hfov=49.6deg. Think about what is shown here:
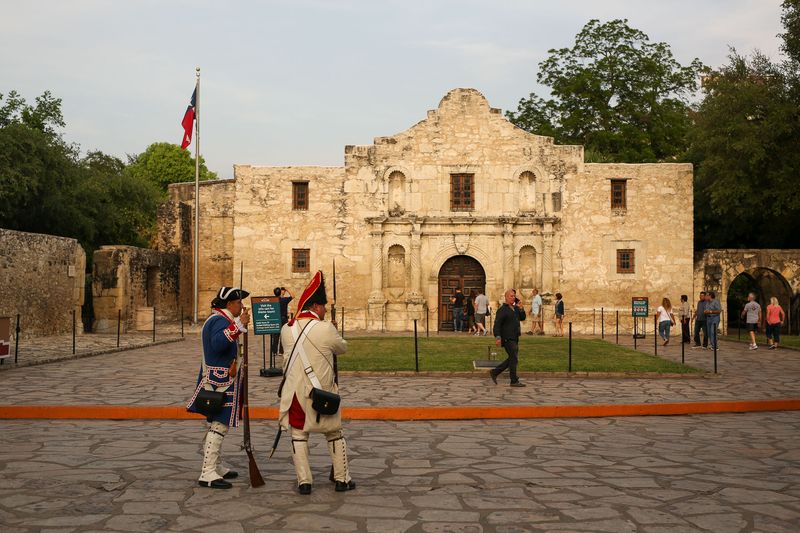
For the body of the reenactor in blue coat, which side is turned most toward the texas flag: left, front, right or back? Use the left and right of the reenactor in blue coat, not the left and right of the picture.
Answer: left

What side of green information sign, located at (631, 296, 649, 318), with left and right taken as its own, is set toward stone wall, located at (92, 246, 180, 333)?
right

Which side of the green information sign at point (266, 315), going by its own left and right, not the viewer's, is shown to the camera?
front

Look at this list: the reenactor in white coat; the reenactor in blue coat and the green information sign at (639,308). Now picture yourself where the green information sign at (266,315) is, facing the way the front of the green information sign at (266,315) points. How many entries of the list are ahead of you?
2

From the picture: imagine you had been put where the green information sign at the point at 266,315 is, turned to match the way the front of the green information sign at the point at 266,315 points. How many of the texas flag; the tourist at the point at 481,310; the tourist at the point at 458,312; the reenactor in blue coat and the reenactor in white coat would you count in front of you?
2

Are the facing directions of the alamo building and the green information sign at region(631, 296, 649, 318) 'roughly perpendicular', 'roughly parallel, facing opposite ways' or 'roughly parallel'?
roughly parallel

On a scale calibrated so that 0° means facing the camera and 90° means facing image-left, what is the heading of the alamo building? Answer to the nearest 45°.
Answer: approximately 0°

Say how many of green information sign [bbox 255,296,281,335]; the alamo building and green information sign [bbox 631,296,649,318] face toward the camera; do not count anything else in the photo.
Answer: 3

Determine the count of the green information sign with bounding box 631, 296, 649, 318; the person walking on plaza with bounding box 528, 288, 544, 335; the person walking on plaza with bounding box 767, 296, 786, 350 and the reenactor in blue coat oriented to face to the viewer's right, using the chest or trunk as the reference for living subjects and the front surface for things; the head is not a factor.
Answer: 1

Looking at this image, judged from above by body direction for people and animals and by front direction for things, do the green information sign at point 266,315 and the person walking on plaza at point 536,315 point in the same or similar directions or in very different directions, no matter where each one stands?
same or similar directions

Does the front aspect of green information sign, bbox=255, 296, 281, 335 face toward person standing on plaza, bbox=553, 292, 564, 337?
no

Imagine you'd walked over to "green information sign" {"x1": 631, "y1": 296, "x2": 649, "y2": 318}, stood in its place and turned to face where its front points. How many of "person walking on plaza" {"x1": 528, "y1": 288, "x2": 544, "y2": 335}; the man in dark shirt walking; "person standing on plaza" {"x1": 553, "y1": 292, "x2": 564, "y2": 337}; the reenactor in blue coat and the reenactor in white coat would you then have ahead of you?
3

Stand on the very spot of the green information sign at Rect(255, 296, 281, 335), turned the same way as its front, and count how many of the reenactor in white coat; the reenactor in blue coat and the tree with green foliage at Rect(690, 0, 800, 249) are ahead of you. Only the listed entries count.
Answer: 2

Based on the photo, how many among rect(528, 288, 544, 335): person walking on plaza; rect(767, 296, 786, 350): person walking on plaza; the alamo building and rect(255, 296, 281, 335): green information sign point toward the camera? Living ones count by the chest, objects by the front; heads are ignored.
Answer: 3
